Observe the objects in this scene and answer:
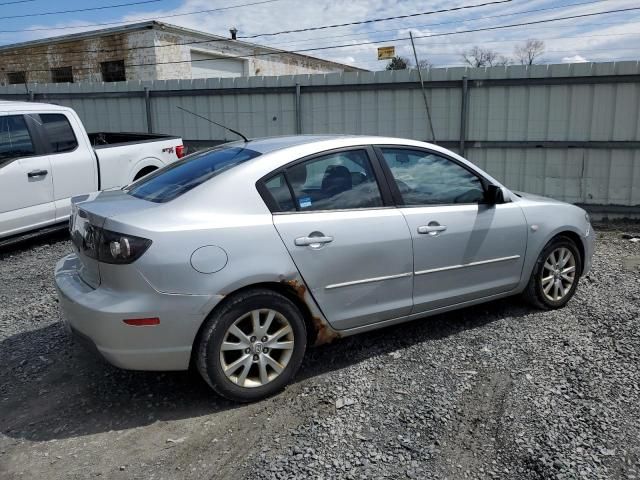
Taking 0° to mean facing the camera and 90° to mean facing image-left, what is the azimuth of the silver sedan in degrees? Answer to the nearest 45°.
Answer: approximately 225°

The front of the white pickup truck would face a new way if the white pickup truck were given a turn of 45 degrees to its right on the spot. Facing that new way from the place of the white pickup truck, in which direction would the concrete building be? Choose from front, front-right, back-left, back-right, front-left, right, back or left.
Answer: right

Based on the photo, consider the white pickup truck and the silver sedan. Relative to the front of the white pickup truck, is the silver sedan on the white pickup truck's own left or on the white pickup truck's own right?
on the white pickup truck's own left

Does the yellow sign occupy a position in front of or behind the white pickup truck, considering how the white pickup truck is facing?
behind

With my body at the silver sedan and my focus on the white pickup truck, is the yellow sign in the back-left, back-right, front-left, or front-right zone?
front-right

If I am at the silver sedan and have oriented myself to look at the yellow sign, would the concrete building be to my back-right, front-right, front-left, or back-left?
front-left

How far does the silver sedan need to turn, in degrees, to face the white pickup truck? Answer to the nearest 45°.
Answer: approximately 90° to its left

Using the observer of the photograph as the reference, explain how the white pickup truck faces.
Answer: facing the viewer and to the left of the viewer

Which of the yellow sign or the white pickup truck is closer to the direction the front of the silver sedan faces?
the yellow sign

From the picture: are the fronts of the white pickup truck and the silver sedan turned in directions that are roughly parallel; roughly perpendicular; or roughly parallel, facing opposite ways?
roughly parallel, facing opposite ways

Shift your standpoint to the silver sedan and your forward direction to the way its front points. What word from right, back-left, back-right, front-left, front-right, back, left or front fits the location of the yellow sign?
front-left
